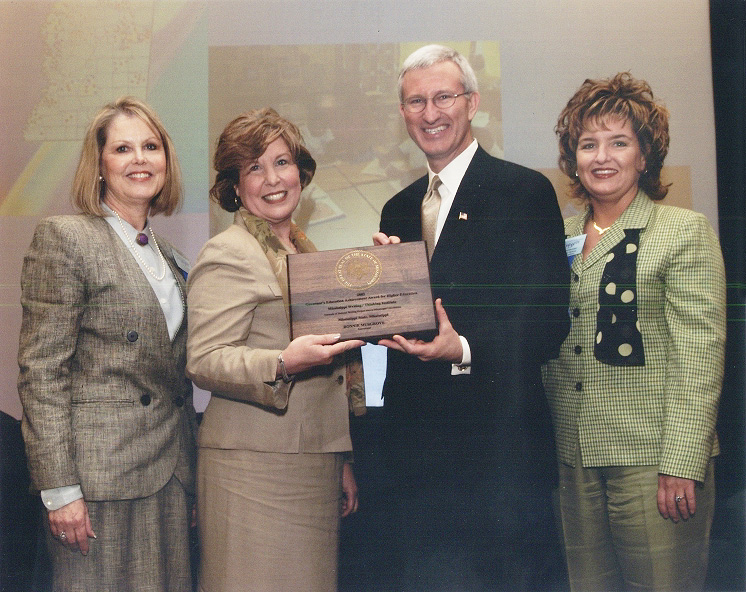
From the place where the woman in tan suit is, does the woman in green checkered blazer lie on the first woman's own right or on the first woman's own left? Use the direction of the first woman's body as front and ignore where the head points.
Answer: on the first woman's own left

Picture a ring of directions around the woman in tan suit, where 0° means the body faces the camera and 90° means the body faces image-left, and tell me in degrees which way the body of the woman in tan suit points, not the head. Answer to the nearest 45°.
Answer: approximately 315°

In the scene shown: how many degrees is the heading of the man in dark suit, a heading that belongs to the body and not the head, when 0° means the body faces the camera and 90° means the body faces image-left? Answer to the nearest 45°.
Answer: approximately 45°

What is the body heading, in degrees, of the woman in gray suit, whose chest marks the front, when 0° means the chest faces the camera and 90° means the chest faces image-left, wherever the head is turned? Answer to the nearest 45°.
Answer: approximately 315°
